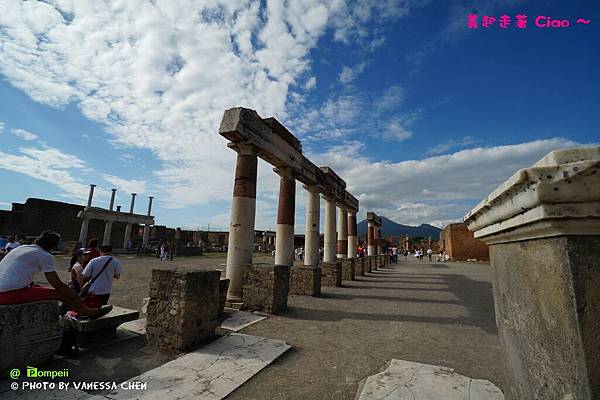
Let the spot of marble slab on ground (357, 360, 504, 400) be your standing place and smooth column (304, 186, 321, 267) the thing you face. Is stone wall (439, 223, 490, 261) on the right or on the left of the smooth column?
right

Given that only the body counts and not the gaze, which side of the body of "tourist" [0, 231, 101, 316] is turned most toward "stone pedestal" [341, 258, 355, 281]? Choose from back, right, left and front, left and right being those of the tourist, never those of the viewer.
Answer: front

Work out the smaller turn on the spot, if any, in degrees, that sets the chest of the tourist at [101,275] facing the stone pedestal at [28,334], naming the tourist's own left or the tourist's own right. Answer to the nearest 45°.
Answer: approximately 135° to the tourist's own left

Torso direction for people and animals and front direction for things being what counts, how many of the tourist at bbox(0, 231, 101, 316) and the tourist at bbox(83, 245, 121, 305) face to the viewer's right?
1

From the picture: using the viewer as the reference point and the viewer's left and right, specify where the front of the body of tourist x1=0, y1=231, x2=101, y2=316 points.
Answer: facing to the right of the viewer

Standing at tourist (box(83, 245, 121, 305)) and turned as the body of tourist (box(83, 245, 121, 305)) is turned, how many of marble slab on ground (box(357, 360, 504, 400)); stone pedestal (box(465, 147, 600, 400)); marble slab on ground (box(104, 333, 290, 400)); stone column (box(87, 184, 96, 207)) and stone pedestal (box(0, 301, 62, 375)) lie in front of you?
1

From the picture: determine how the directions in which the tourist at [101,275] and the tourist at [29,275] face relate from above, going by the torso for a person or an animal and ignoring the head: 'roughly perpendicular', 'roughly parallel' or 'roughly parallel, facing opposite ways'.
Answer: roughly perpendicular

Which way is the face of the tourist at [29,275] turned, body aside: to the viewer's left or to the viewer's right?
to the viewer's right

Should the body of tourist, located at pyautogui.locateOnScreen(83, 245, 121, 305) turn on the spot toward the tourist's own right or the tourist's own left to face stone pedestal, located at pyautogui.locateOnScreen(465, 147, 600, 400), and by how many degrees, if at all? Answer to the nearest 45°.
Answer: approximately 180°

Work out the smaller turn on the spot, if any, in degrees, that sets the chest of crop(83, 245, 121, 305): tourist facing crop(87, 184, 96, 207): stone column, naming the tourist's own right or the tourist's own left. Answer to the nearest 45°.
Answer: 0° — they already face it

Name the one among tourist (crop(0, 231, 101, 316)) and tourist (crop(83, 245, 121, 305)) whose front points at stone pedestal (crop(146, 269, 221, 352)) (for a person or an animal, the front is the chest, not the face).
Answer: tourist (crop(0, 231, 101, 316))

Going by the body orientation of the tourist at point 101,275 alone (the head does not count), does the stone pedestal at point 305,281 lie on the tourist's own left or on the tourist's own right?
on the tourist's own right

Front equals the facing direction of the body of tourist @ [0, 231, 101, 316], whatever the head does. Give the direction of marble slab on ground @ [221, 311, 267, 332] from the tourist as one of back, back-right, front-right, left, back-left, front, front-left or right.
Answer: front

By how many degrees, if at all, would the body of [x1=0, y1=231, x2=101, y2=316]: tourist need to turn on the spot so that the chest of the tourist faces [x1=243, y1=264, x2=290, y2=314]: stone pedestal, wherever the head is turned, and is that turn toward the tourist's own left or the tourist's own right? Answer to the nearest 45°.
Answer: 0° — they already face it

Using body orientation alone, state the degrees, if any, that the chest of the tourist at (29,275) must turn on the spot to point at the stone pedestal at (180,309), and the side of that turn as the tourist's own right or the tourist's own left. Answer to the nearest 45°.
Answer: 0° — they already face it

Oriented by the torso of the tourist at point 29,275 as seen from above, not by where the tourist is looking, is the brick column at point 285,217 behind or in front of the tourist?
in front

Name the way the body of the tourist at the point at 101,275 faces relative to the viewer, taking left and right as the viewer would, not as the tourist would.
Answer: facing away from the viewer
